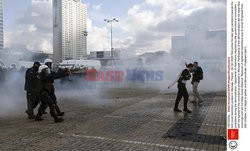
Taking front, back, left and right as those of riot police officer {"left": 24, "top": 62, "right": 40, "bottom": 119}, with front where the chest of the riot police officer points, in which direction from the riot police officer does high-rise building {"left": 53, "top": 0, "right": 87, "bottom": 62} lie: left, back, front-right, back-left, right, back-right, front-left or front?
front-left

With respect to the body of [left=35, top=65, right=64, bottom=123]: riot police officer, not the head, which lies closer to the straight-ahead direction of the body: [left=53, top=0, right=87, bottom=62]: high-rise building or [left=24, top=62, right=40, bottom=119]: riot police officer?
the high-rise building

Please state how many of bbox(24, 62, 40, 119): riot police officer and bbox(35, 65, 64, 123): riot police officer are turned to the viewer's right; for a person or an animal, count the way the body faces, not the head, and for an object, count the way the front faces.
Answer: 2

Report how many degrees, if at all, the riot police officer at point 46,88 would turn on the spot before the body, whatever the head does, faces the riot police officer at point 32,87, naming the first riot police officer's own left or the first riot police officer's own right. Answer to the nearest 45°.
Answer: approximately 135° to the first riot police officer's own left

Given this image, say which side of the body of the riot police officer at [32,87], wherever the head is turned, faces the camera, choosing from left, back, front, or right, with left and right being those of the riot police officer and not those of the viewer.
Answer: right

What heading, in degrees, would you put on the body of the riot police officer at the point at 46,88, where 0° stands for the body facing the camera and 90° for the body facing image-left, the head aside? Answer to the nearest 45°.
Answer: approximately 270°

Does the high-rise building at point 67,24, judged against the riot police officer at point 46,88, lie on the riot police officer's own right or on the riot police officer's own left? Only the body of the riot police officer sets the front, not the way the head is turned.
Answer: on the riot police officer's own left

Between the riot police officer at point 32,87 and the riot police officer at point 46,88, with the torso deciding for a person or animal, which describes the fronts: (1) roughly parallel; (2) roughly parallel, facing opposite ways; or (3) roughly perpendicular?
roughly parallel

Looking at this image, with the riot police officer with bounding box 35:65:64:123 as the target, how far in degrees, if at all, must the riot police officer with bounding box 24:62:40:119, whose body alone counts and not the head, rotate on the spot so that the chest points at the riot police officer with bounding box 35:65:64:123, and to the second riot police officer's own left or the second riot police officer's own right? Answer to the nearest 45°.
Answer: approximately 45° to the second riot police officer's own right

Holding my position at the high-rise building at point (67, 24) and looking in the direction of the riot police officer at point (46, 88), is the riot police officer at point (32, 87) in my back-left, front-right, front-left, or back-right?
front-right

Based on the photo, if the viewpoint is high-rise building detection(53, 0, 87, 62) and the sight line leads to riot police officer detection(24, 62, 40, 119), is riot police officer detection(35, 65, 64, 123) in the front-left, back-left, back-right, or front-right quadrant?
front-left
